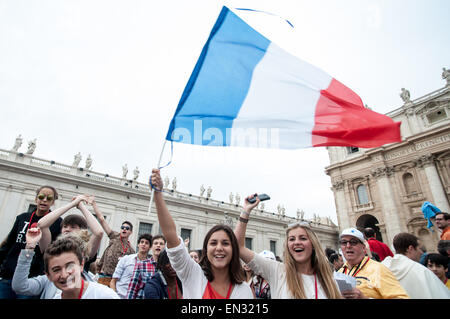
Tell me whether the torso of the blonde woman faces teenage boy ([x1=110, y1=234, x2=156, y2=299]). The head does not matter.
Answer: no

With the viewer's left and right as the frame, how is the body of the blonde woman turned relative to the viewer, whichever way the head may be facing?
facing the viewer

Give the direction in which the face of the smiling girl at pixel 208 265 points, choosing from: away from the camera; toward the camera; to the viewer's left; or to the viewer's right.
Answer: toward the camera

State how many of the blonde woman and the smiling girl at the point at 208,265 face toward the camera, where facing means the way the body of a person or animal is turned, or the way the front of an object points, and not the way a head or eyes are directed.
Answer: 2

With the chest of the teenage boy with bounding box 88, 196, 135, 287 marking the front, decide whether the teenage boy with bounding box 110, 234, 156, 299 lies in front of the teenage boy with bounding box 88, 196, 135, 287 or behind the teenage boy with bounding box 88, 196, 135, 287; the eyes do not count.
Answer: in front

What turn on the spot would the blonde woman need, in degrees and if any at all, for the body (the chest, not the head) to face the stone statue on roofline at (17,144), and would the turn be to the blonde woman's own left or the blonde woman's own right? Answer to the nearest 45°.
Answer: approximately 135° to the blonde woman's own right

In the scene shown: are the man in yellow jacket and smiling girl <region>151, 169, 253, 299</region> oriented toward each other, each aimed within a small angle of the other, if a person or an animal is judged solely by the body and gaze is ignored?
no

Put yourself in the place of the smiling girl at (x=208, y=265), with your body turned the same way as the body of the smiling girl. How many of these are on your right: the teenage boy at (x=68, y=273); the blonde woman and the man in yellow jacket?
1

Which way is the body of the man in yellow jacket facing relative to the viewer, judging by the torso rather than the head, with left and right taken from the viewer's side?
facing the viewer and to the left of the viewer

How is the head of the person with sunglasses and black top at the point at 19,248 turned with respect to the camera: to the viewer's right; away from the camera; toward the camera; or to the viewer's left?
toward the camera

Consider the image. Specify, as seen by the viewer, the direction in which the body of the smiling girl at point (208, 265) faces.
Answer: toward the camera

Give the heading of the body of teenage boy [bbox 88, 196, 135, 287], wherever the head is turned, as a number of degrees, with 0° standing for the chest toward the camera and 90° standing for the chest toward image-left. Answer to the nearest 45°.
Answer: approximately 315°

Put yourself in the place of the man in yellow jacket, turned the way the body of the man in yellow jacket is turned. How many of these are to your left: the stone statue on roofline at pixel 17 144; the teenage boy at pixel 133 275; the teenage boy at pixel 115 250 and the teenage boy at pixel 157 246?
0

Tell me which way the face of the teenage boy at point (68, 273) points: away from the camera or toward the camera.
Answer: toward the camera

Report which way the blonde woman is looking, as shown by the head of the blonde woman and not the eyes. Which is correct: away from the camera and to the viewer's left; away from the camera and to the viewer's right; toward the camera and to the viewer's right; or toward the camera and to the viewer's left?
toward the camera and to the viewer's left
